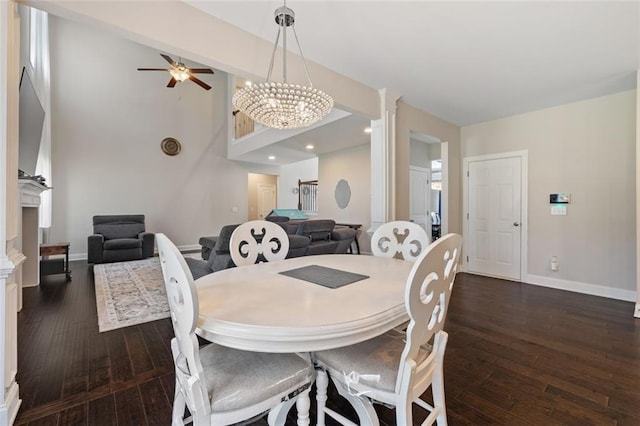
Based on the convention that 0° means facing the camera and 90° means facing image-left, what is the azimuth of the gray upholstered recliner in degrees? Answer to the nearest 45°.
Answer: approximately 0°

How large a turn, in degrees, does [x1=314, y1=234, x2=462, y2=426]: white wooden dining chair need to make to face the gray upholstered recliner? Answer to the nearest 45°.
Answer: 0° — it already faces it

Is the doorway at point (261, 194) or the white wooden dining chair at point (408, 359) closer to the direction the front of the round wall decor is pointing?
the white wooden dining chair

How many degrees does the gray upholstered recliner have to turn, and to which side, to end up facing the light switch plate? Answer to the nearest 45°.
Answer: approximately 45° to its left

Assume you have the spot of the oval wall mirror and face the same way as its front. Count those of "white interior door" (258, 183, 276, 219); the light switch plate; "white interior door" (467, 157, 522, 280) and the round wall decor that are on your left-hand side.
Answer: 2

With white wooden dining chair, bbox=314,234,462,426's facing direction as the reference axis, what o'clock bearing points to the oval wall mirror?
The oval wall mirror is roughly at 1 o'clock from the white wooden dining chair.

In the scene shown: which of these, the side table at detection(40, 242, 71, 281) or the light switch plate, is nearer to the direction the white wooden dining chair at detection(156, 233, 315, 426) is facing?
the light switch plate

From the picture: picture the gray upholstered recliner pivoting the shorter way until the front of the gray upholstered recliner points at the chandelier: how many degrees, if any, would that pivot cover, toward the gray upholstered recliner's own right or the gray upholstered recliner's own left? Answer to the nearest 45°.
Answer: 0° — it already faces it

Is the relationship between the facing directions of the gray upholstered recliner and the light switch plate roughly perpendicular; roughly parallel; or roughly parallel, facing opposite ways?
roughly perpendicular
